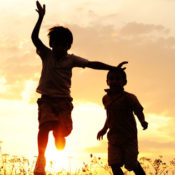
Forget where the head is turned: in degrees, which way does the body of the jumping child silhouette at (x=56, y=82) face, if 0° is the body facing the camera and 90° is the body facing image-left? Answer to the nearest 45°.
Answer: approximately 0°

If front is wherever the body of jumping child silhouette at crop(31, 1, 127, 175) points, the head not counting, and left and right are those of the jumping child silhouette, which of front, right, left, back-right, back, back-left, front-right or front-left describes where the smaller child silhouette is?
back-left
